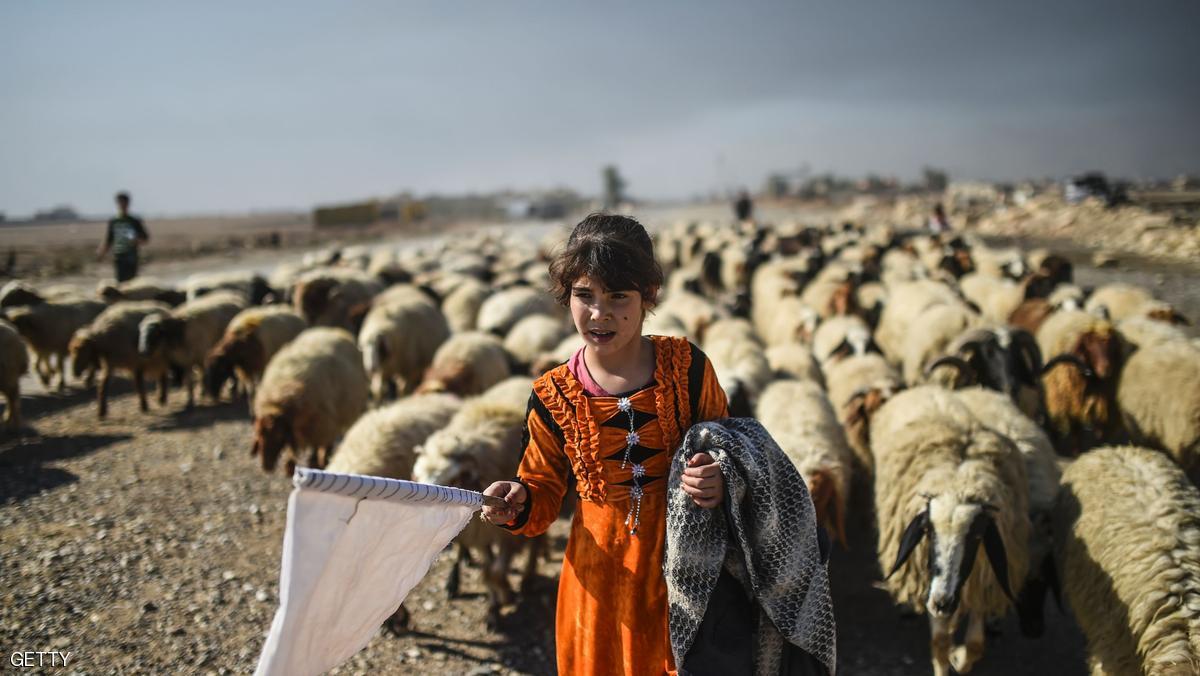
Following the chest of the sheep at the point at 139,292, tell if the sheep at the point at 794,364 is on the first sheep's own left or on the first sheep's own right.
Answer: on the first sheep's own left

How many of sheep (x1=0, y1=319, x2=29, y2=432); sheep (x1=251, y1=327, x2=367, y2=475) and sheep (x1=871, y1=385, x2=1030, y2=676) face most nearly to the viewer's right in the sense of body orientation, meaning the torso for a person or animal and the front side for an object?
0

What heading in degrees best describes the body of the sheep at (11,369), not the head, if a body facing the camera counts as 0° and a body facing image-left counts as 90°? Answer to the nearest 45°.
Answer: approximately 90°

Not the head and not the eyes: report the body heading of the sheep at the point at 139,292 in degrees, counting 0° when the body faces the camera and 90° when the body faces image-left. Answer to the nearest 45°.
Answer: approximately 90°

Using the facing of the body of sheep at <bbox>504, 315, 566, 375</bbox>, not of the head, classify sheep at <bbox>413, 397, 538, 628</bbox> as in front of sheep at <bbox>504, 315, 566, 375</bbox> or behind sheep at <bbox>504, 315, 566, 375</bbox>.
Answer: in front

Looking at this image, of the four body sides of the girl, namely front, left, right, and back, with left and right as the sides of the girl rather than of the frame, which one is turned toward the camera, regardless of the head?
front

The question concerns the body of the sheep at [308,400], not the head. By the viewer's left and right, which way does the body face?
facing the viewer and to the left of the viewer

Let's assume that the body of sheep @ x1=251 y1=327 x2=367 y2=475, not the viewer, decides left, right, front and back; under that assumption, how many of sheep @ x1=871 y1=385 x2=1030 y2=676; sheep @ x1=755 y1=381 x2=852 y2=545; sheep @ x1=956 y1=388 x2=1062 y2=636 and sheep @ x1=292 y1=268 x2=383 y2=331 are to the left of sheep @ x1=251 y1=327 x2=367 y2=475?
3

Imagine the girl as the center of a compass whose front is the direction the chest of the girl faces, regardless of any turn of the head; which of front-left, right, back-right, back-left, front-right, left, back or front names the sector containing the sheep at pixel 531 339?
back
